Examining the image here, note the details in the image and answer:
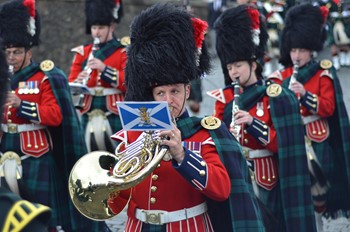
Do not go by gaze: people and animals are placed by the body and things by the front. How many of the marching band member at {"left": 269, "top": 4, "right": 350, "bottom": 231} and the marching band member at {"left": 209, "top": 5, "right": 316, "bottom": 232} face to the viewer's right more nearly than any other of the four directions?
0

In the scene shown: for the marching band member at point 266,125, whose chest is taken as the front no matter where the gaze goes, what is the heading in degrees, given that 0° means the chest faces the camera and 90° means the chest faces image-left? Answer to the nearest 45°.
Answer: approximately 45°

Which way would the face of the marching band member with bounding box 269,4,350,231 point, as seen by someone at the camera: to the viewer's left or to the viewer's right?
to the viewer's left

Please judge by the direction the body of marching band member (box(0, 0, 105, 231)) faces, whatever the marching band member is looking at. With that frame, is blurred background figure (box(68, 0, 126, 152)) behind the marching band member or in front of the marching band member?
behind

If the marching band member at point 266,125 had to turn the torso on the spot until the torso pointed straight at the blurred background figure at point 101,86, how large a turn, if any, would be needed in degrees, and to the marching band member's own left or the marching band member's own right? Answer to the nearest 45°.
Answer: approximately 90° to the marching band member's own right

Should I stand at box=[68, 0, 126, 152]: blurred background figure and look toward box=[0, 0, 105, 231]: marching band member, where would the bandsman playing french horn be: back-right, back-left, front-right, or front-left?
front-left

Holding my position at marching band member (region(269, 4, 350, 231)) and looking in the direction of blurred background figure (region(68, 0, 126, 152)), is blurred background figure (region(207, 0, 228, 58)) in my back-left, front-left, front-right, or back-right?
front-right

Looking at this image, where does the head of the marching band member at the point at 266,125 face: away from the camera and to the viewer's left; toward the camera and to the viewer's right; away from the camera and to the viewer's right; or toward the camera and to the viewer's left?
toward the camera and to the viewer's left

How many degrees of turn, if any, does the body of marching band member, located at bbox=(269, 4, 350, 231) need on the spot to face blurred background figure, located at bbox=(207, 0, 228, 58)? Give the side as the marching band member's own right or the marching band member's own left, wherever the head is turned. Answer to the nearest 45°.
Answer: approximately 135° to the marching band member's own right

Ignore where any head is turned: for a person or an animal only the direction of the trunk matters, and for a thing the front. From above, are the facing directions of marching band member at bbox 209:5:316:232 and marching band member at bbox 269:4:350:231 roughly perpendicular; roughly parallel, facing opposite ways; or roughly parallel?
roughly parallel

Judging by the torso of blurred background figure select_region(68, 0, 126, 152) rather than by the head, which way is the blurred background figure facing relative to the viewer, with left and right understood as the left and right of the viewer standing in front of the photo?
facing the viewer and to the left of the viewer

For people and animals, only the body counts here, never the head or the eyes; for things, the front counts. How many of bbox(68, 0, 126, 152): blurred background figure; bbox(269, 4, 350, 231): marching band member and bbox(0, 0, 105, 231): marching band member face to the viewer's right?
0

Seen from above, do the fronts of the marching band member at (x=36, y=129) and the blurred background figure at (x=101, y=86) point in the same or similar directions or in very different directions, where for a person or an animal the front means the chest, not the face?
same or similar directions

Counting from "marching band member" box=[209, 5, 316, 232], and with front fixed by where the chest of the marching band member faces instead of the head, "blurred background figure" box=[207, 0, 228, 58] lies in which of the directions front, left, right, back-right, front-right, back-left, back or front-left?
back-right

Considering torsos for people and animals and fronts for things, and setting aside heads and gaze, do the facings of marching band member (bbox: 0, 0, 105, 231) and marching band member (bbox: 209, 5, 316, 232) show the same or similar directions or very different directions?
same or similar directions

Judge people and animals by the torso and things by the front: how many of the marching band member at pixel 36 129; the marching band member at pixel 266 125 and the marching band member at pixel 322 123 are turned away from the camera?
0
